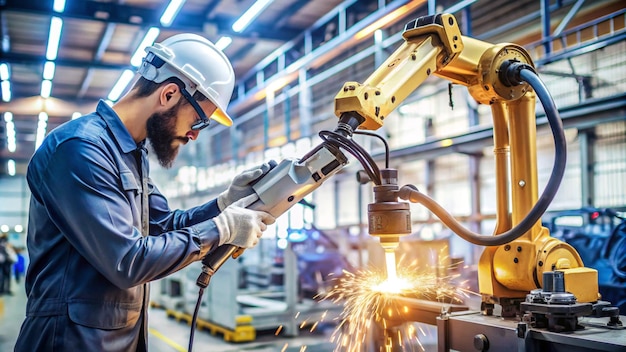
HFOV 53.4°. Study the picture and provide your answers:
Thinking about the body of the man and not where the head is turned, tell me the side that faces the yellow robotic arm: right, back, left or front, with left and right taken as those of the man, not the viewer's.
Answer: front

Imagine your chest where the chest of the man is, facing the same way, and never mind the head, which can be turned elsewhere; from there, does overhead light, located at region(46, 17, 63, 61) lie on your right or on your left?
on your left

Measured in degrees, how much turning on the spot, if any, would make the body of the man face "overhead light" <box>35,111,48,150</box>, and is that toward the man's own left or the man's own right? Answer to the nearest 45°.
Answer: approximately 90° to the man's own left

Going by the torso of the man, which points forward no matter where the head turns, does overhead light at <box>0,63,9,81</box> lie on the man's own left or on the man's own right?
on the man's own left

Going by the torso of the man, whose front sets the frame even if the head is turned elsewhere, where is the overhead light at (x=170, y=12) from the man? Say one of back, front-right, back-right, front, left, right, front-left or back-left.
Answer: left

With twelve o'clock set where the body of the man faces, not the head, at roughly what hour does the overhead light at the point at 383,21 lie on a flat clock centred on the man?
The overhead light is roughly at 10 o'clock from the man.

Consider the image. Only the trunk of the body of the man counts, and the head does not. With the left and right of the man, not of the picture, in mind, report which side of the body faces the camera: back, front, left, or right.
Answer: right

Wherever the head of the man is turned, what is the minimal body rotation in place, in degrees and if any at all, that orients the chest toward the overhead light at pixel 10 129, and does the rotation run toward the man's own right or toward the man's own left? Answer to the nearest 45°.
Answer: approximately 90° to the man's own left

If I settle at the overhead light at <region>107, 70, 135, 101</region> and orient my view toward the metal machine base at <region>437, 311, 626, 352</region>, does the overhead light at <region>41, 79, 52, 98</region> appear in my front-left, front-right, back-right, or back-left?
back-right

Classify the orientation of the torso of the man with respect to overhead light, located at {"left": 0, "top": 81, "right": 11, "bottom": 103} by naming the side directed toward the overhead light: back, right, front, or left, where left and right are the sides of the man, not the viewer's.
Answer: left

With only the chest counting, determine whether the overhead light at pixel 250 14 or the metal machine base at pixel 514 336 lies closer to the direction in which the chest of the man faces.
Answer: the metal machine base

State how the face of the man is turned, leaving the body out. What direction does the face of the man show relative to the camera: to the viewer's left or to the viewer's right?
to the viewer's right

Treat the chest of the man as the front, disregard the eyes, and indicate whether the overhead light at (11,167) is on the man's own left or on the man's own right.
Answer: on the man's own left

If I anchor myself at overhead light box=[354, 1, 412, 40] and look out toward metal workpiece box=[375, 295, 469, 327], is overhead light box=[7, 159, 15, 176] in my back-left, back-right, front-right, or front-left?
back-right

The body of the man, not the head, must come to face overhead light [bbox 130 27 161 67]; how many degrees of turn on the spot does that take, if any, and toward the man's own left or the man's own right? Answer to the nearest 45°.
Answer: approximately 90° to the man's own left

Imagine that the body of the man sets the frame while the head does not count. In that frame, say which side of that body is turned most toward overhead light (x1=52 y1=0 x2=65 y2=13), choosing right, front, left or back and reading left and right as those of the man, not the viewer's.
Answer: left

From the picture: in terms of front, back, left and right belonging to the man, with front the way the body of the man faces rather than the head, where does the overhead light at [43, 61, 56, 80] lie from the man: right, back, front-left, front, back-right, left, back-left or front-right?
left
